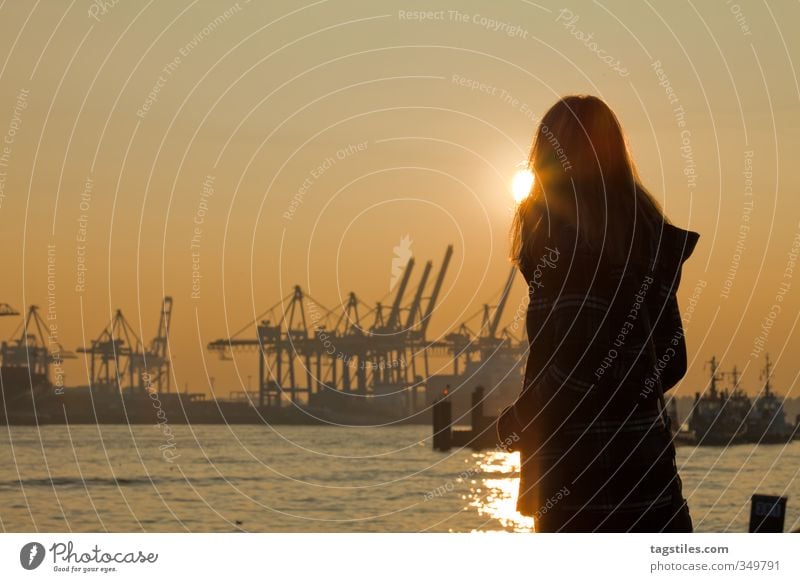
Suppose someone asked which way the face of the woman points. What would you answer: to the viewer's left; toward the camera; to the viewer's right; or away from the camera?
away from the camera

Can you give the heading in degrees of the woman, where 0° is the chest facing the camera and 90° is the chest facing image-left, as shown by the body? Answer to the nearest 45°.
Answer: approximately 135°
